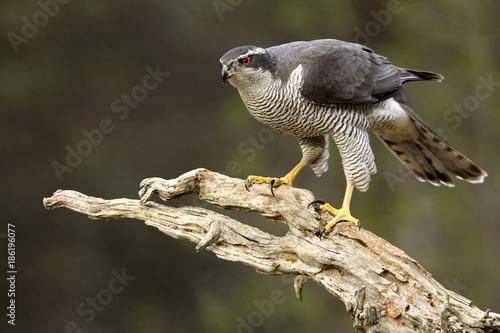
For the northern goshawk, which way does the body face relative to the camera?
to the viewer's left
